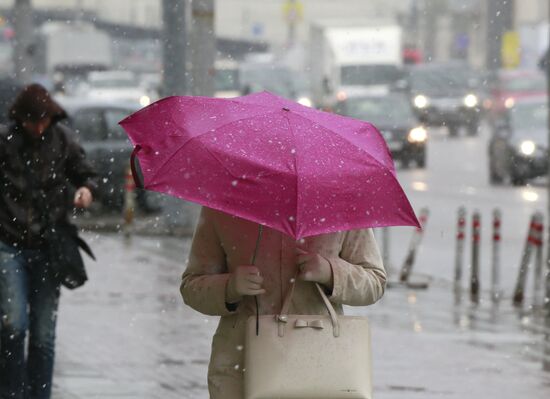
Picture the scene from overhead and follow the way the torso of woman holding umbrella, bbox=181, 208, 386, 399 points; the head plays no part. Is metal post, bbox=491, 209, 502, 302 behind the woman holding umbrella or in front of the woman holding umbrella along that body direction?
behind

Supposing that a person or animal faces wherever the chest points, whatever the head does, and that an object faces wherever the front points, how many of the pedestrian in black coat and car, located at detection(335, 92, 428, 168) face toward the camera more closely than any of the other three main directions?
2

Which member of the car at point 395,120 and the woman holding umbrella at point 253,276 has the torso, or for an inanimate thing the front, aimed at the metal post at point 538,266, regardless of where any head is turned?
the car

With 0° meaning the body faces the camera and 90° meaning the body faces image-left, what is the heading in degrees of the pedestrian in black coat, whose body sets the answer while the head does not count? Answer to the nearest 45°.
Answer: approximately 0°

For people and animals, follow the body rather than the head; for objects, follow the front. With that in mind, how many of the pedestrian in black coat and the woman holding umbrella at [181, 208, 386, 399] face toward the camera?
2
